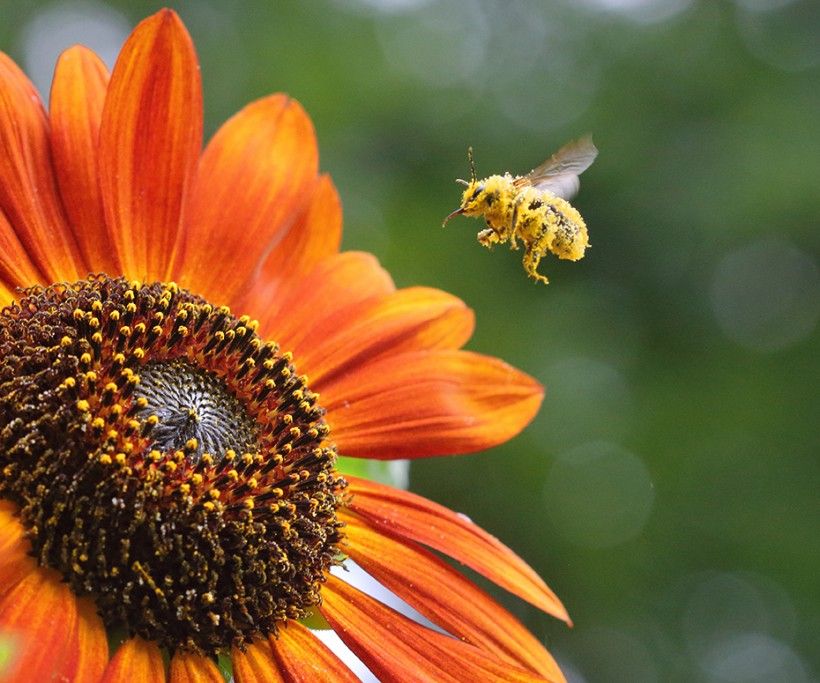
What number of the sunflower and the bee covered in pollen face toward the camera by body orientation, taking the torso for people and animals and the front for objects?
1

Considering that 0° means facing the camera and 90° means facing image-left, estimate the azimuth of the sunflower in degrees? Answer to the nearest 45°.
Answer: approximately 0°

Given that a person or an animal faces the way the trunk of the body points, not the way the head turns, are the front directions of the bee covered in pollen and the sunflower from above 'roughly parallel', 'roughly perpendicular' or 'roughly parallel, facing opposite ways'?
roughly perpendicular

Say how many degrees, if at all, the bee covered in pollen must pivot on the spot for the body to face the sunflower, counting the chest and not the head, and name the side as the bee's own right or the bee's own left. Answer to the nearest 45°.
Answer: approximately 45° to the bee's own right

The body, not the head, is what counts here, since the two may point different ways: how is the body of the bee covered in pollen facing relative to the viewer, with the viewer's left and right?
facing to the left of the viewer

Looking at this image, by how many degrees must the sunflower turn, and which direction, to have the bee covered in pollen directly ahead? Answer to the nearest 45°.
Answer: approximately 45° to its left
